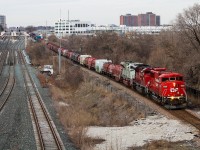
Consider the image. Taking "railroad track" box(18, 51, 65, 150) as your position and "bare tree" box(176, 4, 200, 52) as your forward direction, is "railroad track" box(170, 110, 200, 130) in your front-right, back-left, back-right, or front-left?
front-right

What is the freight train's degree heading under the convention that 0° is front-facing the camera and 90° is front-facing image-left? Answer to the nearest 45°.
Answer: approximately 315°

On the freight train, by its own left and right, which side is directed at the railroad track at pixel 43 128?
right

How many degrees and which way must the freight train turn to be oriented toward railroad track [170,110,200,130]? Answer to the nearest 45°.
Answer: approximately 45° to its right

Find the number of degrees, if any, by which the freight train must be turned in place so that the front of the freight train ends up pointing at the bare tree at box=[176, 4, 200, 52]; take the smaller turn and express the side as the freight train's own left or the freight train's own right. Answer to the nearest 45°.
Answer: approximately 135° to the freight train's own left
